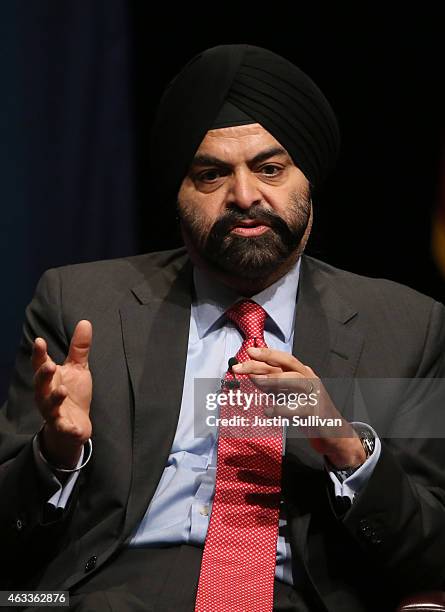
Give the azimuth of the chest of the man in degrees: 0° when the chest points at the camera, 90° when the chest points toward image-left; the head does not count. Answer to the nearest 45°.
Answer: approximately 0°
